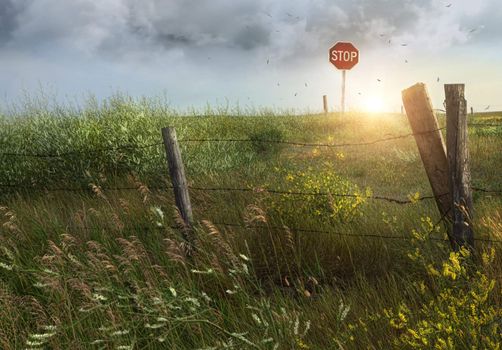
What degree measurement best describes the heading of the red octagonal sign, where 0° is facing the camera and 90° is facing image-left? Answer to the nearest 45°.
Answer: approximately 0°

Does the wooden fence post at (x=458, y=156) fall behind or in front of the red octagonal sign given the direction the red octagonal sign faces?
in front

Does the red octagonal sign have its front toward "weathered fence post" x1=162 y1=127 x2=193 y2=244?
yes
